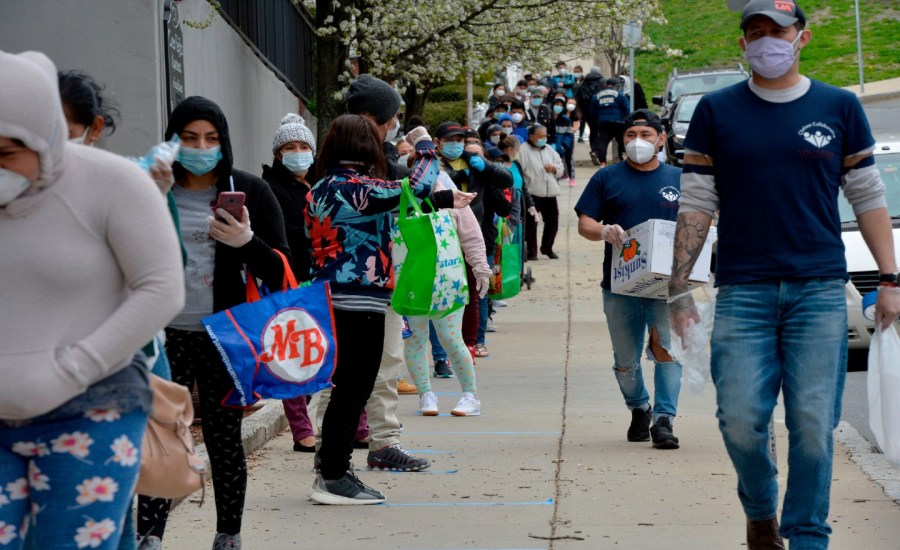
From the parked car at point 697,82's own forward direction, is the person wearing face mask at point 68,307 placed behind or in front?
in front

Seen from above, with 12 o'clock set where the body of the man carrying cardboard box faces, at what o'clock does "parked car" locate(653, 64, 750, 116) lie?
The parked car is roughly at 6 o'clock from the man carrying cardboard box.

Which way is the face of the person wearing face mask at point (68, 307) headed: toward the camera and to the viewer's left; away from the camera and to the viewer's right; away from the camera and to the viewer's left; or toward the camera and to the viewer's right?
toward the camera and to the viewer's left

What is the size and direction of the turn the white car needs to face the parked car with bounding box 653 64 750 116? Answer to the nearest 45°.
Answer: approximately 180°

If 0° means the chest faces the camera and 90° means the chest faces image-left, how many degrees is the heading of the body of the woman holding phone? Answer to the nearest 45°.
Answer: approximately 0°

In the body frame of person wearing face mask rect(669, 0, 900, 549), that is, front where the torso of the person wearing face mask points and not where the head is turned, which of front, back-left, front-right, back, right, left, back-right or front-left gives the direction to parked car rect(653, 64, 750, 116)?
back

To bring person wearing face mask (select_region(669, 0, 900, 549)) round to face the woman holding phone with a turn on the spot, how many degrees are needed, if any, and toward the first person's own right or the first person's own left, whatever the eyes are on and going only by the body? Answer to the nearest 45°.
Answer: approximately 90° to the first person's own right

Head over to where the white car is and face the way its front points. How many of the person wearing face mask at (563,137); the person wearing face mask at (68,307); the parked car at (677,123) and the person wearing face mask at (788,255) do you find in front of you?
2

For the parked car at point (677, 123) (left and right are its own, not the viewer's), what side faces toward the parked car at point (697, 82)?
back

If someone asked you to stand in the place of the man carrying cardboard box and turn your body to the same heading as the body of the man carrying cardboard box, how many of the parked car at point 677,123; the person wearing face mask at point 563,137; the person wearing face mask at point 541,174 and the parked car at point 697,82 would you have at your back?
4
